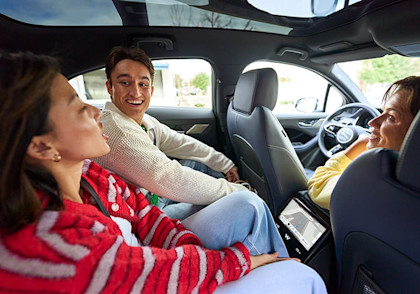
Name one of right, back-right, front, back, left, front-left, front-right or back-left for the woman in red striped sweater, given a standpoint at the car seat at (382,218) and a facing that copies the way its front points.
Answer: back

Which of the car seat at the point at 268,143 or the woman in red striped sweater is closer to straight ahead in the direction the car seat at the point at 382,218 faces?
the car seat

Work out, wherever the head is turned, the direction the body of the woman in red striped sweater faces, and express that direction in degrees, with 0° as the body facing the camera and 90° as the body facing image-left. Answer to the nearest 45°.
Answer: approximately 270°

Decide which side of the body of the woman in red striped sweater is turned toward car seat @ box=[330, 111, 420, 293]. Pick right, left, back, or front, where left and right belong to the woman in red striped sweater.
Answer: front

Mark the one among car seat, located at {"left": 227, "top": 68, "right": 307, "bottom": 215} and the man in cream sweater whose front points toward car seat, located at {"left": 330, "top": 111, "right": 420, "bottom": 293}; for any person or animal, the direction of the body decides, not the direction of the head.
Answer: the man in cream sweater

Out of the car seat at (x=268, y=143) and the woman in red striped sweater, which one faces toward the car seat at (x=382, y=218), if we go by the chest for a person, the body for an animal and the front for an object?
the woman in red striped sweater

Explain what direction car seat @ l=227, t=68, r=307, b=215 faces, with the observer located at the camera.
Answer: facing away from the viewer and to the right of the viewer

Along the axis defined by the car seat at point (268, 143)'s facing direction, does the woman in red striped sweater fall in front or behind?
behind

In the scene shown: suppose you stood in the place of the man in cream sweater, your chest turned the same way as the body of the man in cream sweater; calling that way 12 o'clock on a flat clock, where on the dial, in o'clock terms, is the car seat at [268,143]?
The car seat is roughly at 10 o'clock from the man in cream sweater.

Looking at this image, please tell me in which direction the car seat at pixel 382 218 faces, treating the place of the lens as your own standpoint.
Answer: facing away from the viewer and to the right of the viewer

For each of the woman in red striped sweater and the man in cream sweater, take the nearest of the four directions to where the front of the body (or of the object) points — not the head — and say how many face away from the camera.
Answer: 0

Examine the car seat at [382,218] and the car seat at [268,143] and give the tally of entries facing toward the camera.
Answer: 0
